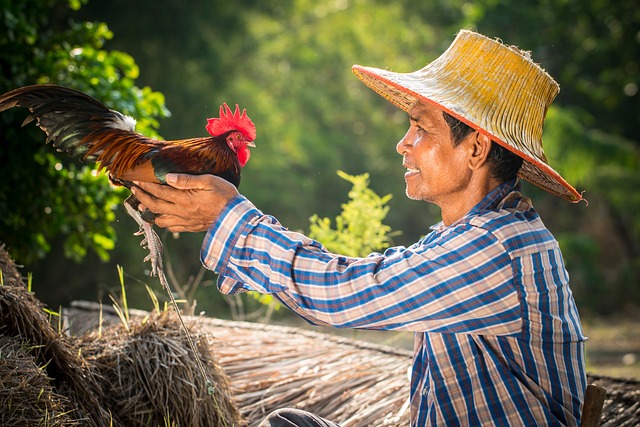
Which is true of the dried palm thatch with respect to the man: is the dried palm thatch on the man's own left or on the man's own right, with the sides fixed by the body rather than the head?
on the man's own right

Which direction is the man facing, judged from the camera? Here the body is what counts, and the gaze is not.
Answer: to the viewer's left

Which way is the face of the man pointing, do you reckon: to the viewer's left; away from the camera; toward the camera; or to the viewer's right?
to the viewer's left

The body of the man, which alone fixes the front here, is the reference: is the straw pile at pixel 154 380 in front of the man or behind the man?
in front

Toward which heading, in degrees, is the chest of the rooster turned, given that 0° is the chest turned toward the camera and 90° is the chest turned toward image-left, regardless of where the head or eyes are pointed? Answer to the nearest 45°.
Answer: approximately 270°
